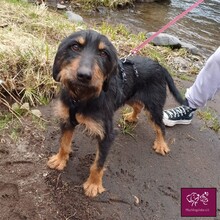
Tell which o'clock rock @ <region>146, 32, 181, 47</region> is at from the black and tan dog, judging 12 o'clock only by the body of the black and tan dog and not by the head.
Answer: The rock is roughly at 5 o'clock from the black and tan dog.

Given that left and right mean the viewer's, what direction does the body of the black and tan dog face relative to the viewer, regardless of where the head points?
facing the viewer and to the left of the viewer
